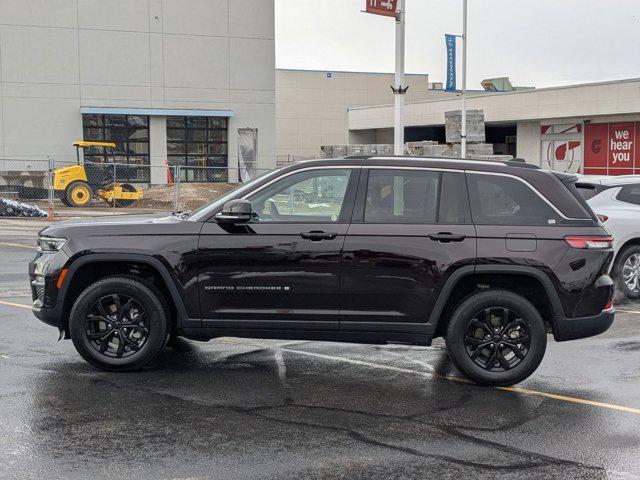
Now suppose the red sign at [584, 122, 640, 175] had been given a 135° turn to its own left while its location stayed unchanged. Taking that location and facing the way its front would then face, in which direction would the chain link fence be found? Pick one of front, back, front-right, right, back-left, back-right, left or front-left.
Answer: back

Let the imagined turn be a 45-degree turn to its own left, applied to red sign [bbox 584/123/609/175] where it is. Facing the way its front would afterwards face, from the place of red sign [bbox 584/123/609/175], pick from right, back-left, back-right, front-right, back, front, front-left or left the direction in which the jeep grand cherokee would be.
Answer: front-right

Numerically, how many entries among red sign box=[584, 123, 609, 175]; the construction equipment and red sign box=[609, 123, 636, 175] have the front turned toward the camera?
2

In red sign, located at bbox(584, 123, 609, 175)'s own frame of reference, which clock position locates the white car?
The white car is roughly at 12 o'clock from the red sign.

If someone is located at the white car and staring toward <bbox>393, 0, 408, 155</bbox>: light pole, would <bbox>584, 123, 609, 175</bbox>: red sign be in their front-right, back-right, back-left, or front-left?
front-right

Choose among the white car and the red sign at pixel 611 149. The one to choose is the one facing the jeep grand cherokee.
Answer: the red sign

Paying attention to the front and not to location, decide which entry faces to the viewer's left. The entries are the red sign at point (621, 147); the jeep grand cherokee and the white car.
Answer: the jeep grand cherokee

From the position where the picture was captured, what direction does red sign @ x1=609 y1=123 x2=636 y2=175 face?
facing the viewer

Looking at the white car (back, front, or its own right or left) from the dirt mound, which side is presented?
left

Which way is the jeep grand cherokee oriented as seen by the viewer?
to the viewer's left

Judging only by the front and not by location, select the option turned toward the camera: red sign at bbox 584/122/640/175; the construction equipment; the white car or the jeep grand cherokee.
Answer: the red sign

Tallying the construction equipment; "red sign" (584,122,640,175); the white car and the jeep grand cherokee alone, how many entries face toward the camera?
1

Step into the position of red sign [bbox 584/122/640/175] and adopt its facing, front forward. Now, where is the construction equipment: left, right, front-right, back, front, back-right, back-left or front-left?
front-right

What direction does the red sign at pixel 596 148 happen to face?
toward the camera

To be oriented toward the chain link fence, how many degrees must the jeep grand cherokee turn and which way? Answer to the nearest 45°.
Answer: approximately 90° to its right

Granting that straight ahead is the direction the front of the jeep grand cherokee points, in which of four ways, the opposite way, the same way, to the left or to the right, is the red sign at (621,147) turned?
to the left
